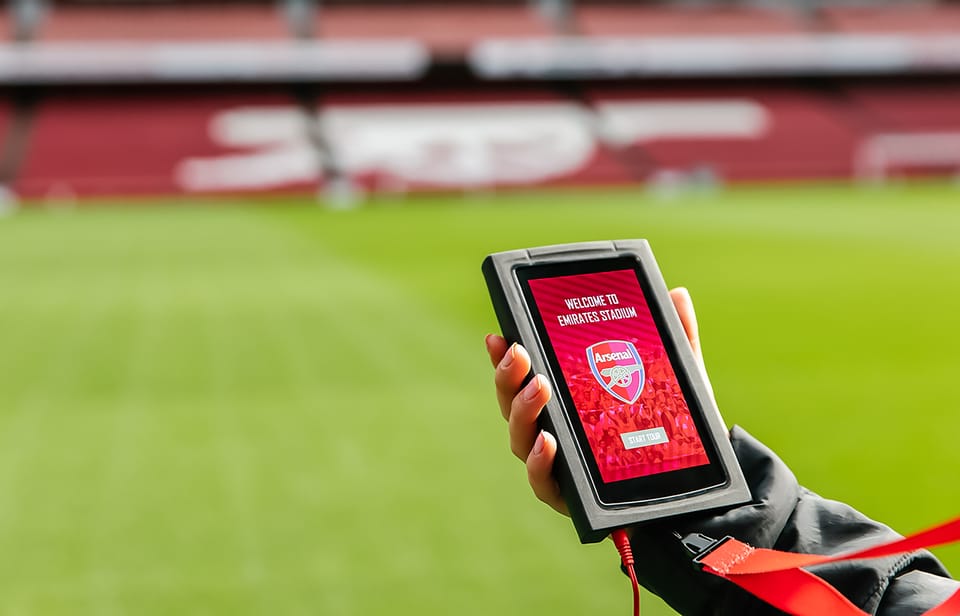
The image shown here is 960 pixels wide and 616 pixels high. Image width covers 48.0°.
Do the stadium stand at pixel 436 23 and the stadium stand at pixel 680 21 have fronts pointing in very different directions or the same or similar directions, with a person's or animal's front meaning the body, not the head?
same or similar directions

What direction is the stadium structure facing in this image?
toward the camera

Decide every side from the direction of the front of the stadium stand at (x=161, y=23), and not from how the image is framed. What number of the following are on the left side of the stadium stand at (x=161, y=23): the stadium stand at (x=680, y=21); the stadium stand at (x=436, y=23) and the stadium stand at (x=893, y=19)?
3

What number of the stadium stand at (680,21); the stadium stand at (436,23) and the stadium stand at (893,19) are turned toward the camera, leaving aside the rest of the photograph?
3

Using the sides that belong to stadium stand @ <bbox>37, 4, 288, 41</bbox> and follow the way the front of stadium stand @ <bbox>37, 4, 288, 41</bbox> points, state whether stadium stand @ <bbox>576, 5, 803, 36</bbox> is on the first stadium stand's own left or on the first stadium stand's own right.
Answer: on the first stadium stand's own left

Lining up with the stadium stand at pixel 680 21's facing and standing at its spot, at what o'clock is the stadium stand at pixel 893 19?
the stadium stand at pixel 893 19 is roughly at 8 o'clock from the stadium stand at pixel 680 21.

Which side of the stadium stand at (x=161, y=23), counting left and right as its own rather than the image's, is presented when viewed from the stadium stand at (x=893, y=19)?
left
